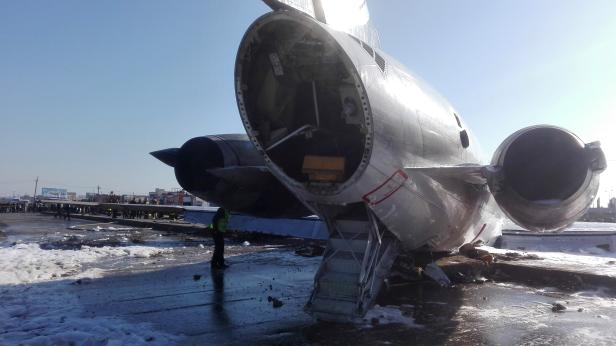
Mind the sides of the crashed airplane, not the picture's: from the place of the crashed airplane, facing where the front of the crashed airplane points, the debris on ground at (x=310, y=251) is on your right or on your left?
on your left

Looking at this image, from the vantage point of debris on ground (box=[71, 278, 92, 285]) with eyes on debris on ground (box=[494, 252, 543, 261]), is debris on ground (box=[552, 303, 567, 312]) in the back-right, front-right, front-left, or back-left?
front-right

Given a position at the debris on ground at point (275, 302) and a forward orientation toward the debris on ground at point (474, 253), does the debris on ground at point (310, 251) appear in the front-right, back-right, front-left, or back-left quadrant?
front-left

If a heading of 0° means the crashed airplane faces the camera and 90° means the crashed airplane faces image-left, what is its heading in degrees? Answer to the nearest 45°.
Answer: approximately 225°

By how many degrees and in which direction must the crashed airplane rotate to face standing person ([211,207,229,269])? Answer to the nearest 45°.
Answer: approximately 90° to its left

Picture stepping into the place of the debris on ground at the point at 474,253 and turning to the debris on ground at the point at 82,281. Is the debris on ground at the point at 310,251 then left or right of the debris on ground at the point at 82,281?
right

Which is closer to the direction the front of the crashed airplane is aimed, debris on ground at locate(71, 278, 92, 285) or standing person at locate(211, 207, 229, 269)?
the standing person
